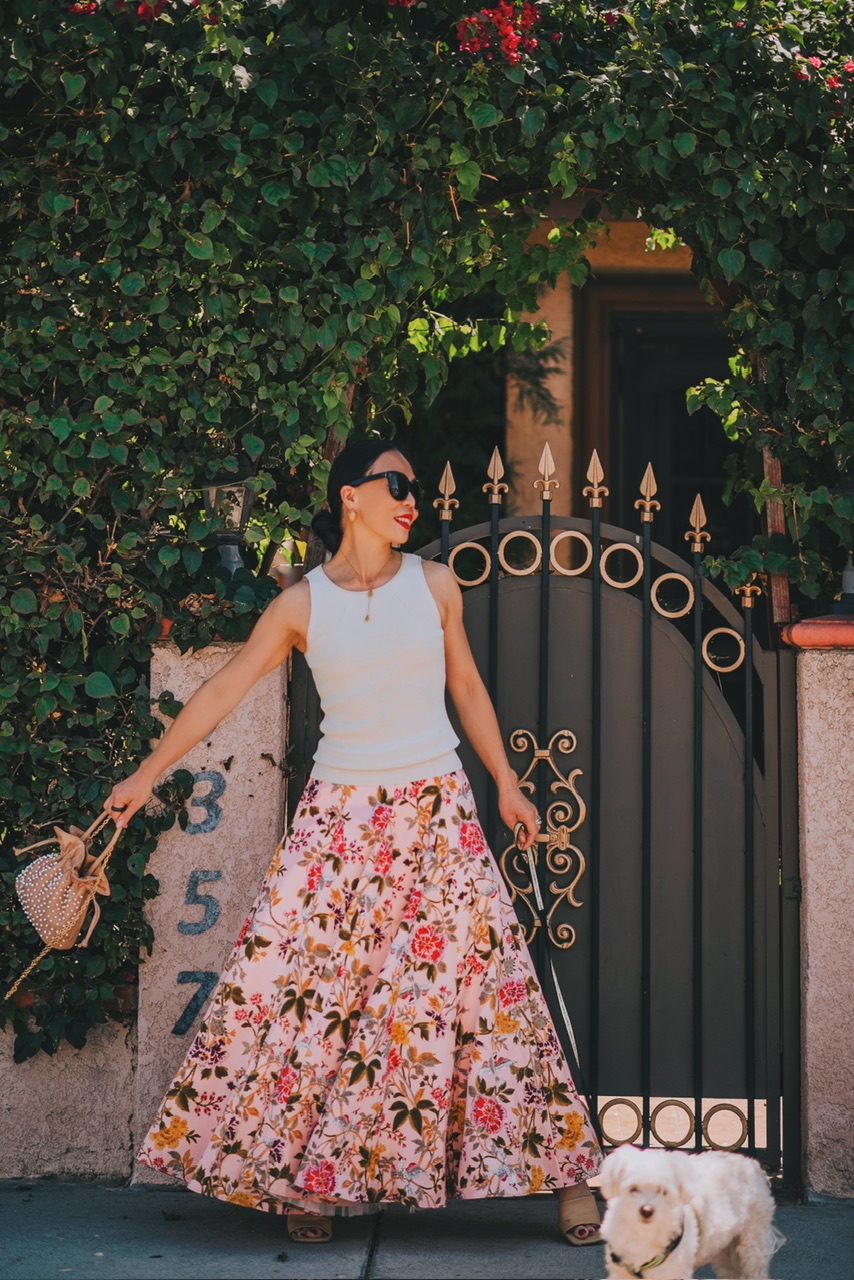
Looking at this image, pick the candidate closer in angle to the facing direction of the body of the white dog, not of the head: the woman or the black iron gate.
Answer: the woman

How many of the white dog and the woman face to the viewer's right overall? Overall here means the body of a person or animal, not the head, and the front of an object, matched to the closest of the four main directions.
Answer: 0

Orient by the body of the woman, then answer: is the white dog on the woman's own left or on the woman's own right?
on the woman's own left

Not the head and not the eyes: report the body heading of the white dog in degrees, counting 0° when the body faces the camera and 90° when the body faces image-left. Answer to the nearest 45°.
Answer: approximately 45°

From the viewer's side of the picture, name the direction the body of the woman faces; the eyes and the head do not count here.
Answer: toward the camera

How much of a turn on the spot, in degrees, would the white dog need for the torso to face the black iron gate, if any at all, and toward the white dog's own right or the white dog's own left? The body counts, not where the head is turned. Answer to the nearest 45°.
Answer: approximately 135° to the white dog's own right
